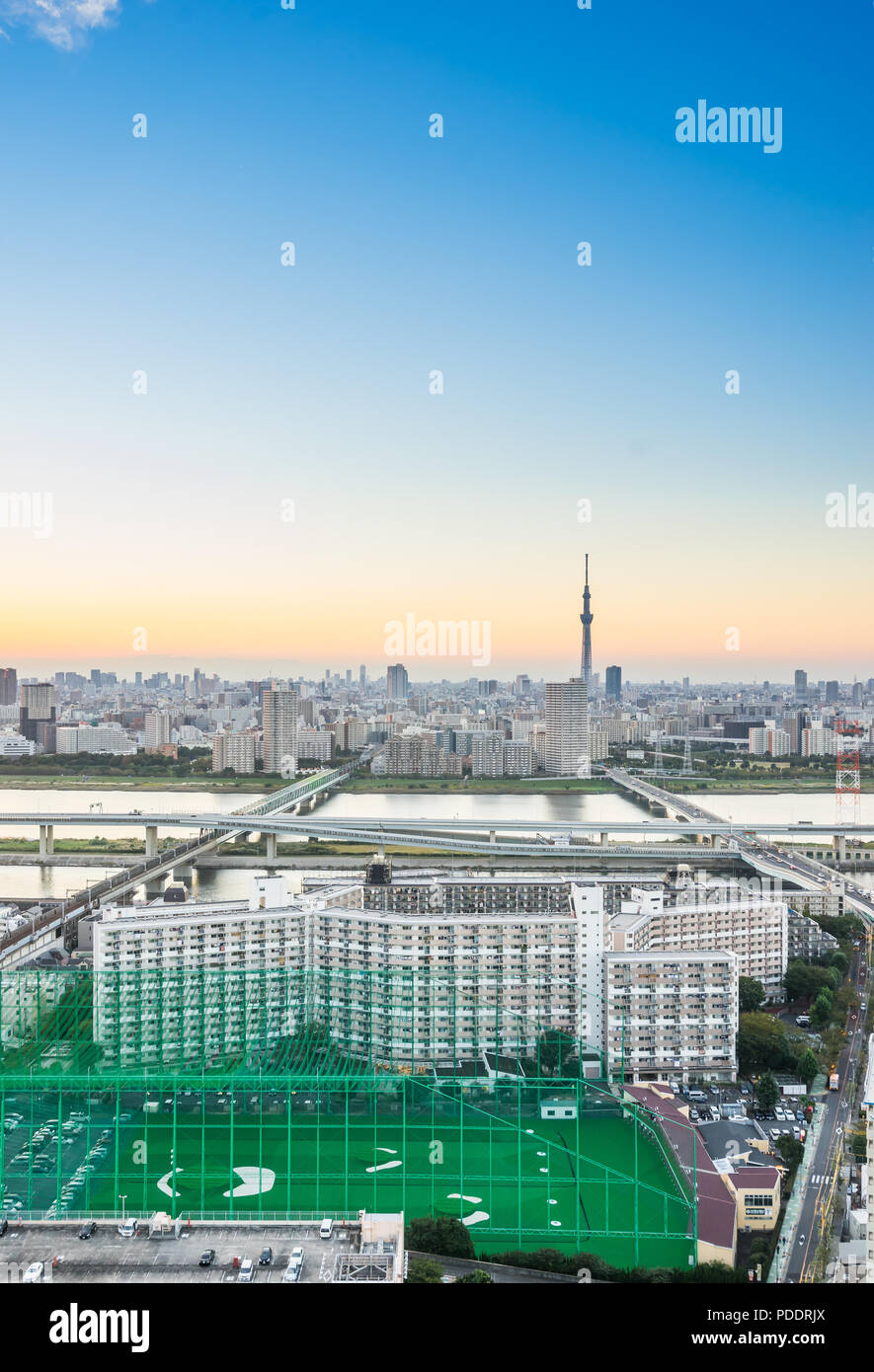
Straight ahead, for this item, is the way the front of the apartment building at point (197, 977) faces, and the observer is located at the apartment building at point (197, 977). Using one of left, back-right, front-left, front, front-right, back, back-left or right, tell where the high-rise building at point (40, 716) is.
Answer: back

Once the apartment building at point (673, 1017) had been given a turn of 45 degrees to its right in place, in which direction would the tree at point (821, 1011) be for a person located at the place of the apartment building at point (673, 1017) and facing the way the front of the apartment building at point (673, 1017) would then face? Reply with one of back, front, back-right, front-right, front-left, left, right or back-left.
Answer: back

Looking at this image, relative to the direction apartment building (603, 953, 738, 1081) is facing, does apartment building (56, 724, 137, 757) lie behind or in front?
behind

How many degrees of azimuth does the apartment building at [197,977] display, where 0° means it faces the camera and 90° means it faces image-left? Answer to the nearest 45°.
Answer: approximately 0°

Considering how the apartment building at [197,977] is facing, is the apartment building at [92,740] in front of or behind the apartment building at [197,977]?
behind

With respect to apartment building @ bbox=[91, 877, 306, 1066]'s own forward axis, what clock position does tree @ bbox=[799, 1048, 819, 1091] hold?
The tree is roughly at 10 o'clock from the apartment building.

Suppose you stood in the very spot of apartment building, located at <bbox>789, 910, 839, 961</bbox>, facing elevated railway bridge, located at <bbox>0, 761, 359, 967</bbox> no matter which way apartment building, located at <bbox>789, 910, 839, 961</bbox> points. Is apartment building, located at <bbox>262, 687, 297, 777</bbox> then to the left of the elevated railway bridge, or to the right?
right

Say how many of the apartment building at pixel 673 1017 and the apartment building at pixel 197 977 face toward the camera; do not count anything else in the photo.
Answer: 2
